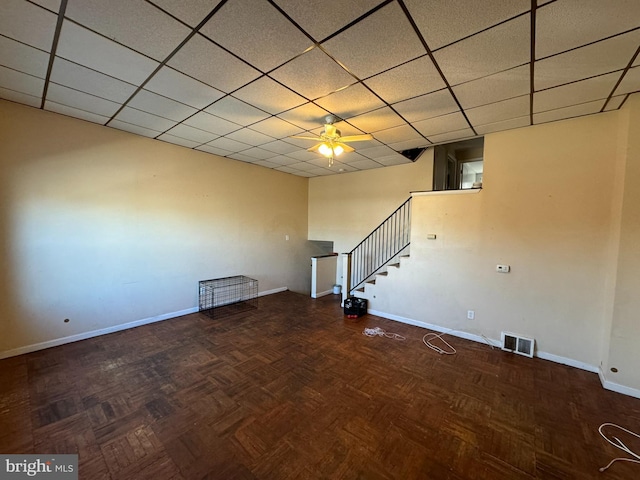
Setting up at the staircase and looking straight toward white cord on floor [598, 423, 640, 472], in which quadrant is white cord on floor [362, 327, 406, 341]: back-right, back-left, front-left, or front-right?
front-right

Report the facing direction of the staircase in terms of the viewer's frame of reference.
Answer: facing to the left of the viewer

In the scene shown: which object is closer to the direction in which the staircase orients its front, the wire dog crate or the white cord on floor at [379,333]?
the wire dog crate

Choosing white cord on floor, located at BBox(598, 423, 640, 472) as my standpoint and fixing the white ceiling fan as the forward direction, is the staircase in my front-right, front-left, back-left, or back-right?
front-right

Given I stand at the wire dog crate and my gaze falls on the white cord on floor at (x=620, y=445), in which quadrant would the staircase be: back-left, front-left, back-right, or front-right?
front-left

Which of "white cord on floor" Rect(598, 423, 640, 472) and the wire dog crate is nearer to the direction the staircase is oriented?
the wire dog crate

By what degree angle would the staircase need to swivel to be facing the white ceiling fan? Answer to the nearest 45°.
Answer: approximately 90° to its left

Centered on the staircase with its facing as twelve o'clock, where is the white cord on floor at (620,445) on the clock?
The white cord on floor is roughly at 8 o'clock from the staircase.

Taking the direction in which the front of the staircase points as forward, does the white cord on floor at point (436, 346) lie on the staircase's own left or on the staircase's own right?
on the staircase's own left

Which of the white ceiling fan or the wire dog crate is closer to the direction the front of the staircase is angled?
the wire dog crate

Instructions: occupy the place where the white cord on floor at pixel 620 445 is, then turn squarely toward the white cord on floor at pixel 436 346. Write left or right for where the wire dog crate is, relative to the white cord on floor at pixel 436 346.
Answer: left

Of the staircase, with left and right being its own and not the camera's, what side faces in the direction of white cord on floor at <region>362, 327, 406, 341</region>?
left

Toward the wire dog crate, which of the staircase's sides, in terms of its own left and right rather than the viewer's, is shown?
front

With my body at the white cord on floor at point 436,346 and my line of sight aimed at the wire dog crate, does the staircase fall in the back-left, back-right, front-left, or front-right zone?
front-right

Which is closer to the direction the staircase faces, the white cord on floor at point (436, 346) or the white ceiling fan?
the white ceiling fan
